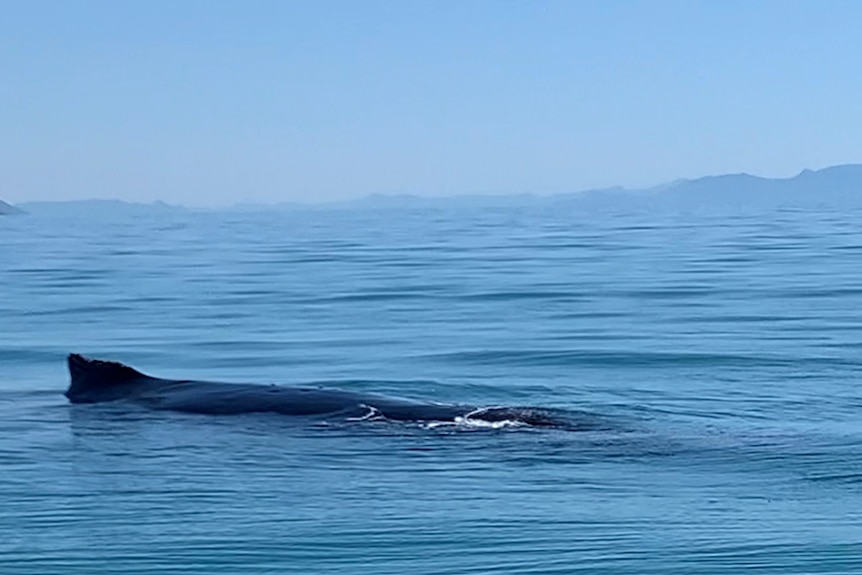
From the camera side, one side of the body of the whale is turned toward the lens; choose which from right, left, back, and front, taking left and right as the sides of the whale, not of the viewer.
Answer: right
